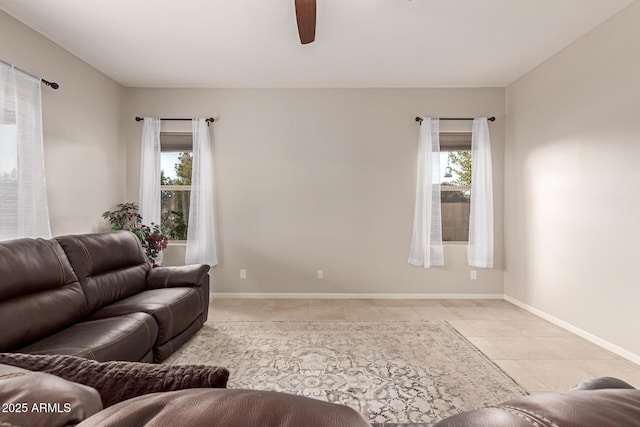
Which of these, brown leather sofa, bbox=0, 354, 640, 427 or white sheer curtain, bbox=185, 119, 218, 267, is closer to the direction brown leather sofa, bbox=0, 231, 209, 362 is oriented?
the brown leather sofa

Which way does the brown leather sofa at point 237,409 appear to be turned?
away from the camera

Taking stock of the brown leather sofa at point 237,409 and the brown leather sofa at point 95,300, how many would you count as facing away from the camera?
1

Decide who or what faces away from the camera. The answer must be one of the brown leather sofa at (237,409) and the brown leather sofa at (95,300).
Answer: the brown leather sofa at (237,409)

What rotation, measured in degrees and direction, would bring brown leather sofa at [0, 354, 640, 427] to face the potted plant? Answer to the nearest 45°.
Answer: approximately 45° to its left

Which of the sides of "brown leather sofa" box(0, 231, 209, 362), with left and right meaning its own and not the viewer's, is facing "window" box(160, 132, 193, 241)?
left
